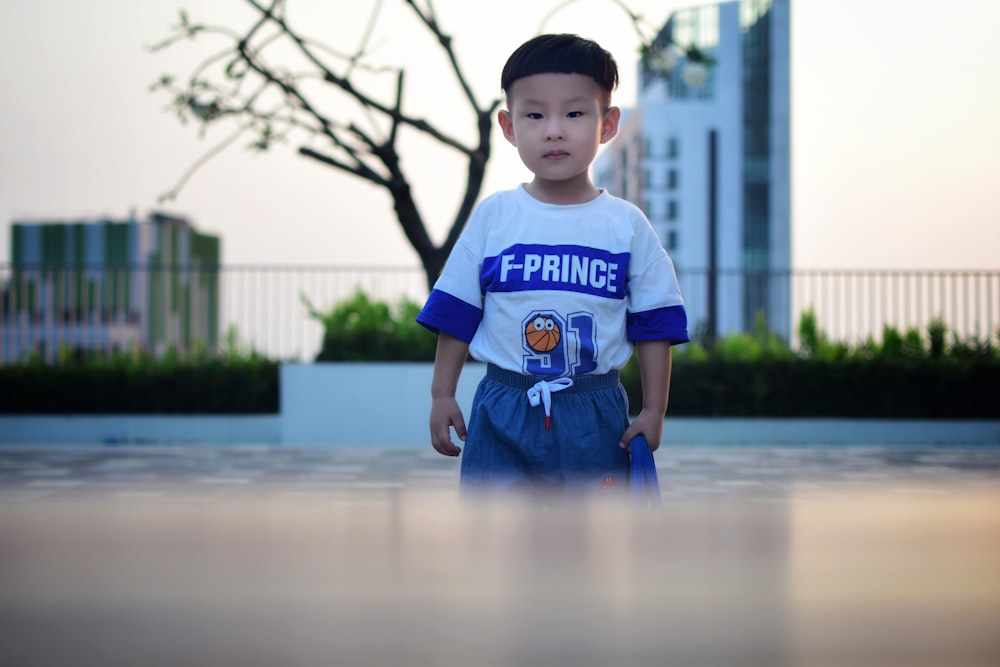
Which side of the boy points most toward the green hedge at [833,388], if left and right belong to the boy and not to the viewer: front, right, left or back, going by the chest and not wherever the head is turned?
back

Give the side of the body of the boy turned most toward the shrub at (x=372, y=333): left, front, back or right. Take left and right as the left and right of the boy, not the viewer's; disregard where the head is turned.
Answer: back

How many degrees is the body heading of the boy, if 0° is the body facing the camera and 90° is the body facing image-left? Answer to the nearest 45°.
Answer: approximately 0°

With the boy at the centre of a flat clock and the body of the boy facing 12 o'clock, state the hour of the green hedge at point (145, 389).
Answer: The green hedge is roughly at 5 o'clock from the boy.

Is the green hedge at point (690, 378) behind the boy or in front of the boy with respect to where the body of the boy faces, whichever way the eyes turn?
behind

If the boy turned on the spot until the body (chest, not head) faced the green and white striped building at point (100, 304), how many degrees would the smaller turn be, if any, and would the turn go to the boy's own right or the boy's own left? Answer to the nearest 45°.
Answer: approximately 135° to the boy's own right
